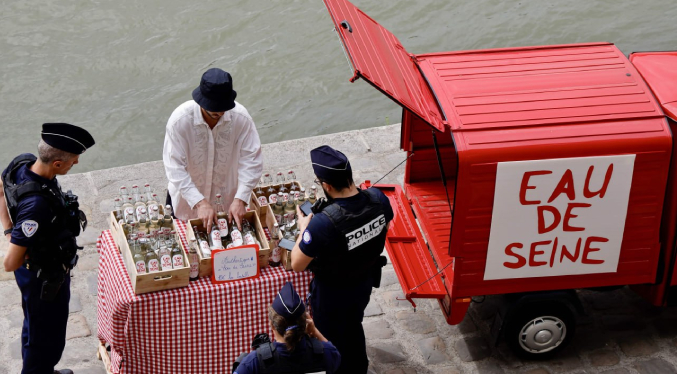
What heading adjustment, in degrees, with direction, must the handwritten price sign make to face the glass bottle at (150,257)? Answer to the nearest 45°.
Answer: approximately 90° to its right

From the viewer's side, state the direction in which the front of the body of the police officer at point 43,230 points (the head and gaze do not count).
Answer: to the viewer's right

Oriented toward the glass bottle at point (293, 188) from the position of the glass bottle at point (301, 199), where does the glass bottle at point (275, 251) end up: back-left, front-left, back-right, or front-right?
back-left

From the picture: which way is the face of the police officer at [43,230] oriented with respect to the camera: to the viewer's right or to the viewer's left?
to the viewer's right

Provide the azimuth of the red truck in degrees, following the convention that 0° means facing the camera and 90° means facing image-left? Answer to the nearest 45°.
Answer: approximately 270°

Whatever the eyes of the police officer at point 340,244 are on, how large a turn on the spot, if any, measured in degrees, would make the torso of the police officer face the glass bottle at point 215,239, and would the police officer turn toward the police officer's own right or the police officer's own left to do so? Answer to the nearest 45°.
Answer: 0° — they already face it

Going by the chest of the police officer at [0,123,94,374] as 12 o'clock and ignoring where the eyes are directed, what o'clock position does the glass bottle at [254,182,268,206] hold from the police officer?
The glass bottle is roughly at 12 o'clock from the police officer.

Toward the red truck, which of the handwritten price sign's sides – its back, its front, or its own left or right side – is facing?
left

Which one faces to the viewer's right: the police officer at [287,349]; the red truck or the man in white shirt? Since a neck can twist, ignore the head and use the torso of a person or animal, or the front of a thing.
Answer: the red truck
